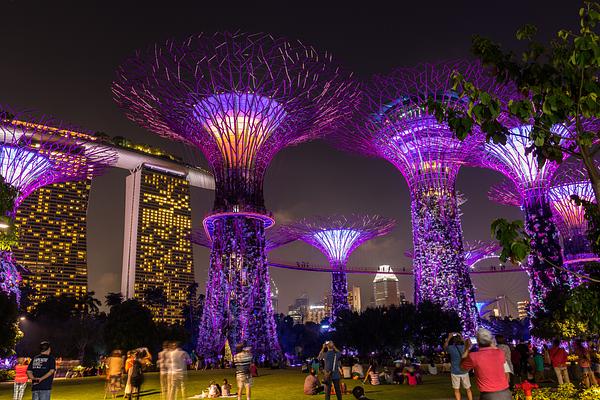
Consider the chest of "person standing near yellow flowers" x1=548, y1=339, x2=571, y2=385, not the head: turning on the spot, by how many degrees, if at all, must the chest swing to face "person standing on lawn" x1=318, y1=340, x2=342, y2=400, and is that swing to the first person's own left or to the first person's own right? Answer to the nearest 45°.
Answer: approximately 135° to the first person's own left

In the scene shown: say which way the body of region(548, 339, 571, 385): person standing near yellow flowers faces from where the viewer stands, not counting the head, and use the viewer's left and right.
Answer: facing away from the viewer

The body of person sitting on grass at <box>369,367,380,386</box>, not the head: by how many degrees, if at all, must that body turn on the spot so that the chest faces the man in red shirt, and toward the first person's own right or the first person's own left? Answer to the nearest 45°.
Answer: approximately 180°

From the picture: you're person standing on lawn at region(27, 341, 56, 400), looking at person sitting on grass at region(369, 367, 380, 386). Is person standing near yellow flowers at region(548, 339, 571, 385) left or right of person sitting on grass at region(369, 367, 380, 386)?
right

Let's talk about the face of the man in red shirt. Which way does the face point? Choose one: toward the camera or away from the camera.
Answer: away from the camera

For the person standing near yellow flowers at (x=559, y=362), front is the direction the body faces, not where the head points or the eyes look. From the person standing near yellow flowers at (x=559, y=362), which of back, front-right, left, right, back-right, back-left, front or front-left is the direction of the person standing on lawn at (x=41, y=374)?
back-left

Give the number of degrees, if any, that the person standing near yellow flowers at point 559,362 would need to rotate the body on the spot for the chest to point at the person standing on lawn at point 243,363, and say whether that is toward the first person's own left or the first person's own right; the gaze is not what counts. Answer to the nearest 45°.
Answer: approximately 135° to the first person's own left

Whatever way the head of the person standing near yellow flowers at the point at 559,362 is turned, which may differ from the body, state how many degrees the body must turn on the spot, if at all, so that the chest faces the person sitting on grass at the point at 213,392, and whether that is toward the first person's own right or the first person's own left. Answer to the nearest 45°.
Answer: approximately 90° to the first person's own left

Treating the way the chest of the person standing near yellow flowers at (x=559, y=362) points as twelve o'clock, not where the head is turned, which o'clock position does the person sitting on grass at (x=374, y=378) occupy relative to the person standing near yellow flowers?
The person sitting on grass is roughly at 10 o'clock from the person standing near yellow flowers.

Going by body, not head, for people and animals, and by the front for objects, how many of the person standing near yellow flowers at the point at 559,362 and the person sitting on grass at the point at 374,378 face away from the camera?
2

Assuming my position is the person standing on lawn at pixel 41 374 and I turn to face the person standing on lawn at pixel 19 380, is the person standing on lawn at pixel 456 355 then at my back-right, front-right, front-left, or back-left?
back-right

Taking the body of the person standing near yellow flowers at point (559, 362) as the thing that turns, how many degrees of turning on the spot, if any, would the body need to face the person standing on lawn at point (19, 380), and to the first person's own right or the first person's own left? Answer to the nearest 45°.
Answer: approximately 135° to the first person's own left

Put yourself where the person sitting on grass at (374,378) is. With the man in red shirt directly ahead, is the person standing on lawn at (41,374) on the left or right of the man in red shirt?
right

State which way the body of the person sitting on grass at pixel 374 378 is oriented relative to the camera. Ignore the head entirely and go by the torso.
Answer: away from the camera
